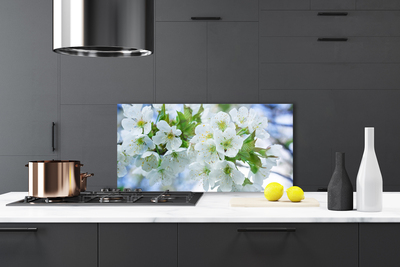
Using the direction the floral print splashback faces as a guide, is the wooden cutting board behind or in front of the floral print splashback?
in front

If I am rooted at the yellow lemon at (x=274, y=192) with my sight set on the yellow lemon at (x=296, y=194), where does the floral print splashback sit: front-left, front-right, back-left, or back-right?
back-left

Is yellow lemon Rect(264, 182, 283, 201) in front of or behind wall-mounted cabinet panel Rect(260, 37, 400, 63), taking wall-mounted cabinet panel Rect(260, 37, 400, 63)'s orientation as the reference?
in front

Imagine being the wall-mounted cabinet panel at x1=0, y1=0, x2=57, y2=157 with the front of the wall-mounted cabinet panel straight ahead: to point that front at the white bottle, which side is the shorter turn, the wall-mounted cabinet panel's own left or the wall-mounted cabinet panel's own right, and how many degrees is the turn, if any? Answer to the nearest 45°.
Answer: approximately 45° to the wall-mounted cabinet panel's own left

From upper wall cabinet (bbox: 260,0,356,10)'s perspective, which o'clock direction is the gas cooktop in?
The gas cooktop is roughly at 1 o'clock from the upper wall cabinet.

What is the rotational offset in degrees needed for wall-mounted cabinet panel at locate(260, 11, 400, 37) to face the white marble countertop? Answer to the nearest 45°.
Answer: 0° — it already faces it

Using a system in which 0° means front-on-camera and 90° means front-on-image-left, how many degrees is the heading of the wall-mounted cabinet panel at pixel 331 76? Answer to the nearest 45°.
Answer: approximately 0°

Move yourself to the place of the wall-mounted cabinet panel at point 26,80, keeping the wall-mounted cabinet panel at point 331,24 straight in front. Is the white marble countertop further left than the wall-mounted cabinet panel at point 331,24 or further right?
right

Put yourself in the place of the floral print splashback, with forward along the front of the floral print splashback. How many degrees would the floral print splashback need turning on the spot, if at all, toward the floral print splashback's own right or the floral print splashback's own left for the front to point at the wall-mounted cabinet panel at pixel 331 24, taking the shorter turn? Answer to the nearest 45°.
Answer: approximately 90° to the floral print splashback's own left

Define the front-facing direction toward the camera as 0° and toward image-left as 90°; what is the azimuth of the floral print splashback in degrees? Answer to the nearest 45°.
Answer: approximately 0°
